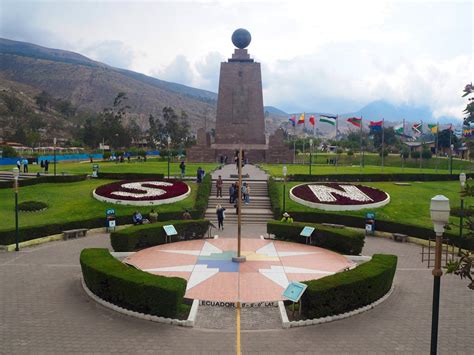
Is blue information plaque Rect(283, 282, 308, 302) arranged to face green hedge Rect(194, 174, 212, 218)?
no

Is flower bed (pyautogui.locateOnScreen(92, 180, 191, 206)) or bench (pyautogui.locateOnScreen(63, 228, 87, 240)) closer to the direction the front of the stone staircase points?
the bench

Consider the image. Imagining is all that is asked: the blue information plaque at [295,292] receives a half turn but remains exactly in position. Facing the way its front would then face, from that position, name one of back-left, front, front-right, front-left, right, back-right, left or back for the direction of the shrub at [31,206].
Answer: left

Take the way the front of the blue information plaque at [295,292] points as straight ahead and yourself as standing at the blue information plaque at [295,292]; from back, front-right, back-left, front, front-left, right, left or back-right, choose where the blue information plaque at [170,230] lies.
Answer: right

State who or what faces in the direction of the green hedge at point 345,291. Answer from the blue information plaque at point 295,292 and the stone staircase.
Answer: the stone staircase

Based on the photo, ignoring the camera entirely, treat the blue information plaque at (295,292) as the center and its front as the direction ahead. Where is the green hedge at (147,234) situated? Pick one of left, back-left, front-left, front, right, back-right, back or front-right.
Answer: right

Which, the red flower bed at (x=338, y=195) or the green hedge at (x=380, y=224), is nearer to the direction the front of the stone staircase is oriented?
the green hedge

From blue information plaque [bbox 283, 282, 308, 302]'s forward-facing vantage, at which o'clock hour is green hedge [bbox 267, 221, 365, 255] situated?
The green hedge is roughly at 5 o'clock from the blue information plaque.

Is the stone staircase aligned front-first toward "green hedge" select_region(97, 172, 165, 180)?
no

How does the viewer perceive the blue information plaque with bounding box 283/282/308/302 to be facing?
facing the viewer and to the left of the viewer

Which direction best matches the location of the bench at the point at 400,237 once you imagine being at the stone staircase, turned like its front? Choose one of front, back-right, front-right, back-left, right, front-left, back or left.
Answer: front-left

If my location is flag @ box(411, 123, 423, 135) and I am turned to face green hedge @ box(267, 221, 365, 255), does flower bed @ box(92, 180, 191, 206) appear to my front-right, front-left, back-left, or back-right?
front-right

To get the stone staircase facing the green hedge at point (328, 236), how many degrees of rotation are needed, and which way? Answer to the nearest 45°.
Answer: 0° — it already faces it

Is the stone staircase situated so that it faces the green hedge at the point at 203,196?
no

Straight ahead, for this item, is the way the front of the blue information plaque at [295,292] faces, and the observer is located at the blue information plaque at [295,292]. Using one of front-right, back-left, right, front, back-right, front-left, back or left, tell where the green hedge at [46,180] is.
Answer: right

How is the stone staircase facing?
toward the camera

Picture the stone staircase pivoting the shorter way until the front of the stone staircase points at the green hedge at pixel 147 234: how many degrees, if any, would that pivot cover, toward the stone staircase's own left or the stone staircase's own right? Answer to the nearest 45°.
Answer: approximately 45° to the stone staircase's own right

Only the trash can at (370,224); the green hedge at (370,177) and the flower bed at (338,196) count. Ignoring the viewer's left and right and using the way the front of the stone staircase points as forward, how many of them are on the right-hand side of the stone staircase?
0

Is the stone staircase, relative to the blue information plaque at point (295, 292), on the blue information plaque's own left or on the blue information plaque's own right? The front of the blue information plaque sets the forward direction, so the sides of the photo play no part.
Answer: on the blue information plaque's own right

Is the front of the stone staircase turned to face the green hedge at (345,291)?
yes
